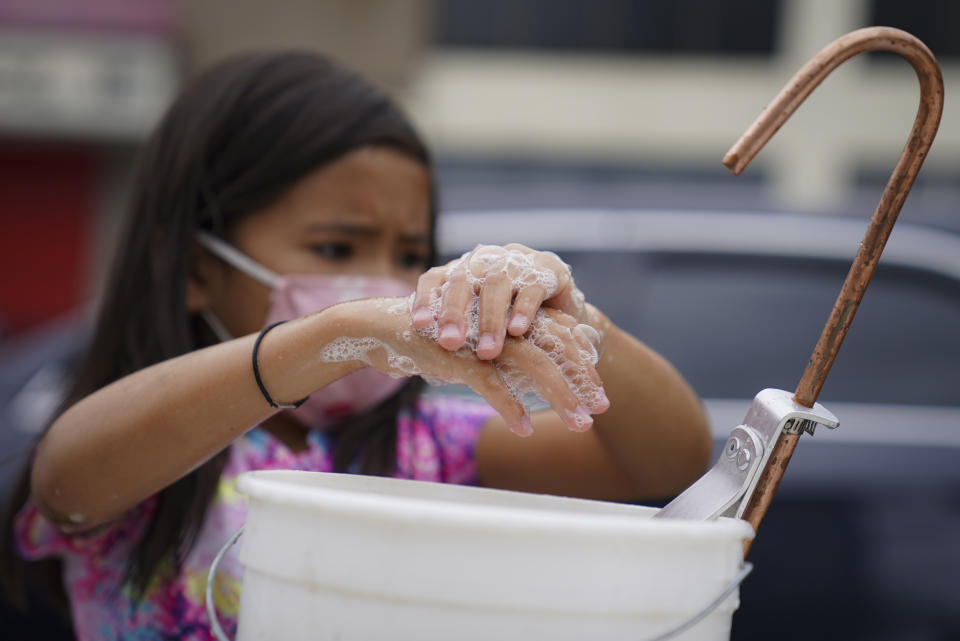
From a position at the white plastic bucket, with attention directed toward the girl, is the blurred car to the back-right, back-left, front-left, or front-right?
front-right

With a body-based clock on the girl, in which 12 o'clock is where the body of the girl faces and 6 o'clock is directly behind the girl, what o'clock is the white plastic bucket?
The white plastic bucket is roughly at 1 o'clock from the girl.

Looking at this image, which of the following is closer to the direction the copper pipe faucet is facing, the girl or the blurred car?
the girl

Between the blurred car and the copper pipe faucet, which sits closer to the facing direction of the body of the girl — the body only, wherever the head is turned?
the copper pipe faucet

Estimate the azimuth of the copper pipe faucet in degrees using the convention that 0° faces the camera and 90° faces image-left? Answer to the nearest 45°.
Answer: approximately 90°

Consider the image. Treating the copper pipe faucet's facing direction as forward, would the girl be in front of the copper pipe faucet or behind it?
in front

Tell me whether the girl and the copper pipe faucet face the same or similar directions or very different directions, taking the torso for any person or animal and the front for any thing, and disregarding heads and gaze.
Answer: very different directions

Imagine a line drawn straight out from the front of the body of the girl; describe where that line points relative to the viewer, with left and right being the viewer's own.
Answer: facing the viewer and to the right of the viewer

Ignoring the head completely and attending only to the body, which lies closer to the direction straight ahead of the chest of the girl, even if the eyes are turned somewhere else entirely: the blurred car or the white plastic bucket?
the white plastic bucket

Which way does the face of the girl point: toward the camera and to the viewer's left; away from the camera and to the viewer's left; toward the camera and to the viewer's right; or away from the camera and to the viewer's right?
toward the camera and to the viewer's right

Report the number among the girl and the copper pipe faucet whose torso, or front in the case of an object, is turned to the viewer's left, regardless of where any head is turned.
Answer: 1

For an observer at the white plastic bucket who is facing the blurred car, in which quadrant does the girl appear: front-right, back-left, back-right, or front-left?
front-left

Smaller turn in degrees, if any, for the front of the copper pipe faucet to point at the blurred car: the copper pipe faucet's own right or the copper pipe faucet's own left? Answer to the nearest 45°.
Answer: approximately 90° to the copper pipe faucet's own right
